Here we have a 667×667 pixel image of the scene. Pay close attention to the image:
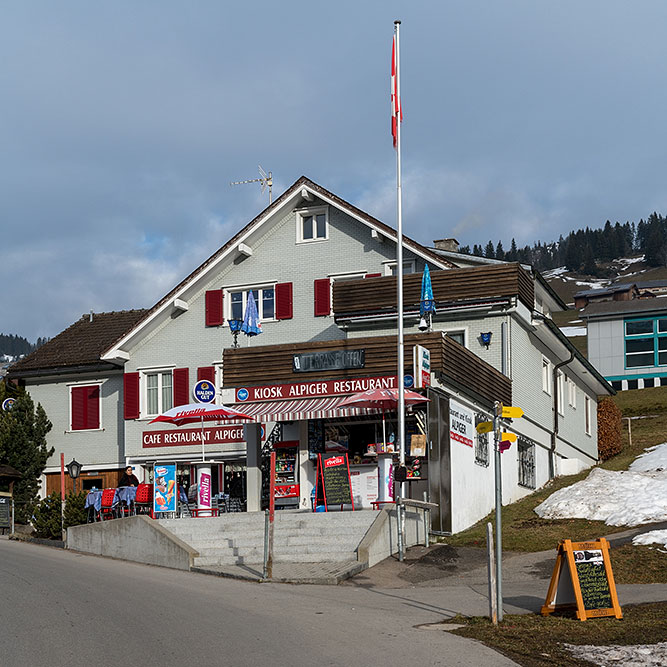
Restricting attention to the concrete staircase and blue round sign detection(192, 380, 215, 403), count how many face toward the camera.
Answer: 2

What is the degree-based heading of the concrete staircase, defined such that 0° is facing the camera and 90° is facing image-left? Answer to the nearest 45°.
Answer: approximately 0°

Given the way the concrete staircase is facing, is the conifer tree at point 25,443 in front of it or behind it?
behind

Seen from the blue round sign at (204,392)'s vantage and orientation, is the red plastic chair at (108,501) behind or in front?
in front

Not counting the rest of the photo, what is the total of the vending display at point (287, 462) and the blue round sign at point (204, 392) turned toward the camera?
2

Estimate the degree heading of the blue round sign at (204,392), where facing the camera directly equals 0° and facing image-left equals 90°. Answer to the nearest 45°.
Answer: approximately 0°

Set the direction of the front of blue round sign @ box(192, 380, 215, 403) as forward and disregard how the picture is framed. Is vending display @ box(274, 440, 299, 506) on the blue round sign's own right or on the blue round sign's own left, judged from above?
on the blue round sign's own left

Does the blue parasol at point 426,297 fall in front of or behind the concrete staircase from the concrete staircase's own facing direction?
behind
